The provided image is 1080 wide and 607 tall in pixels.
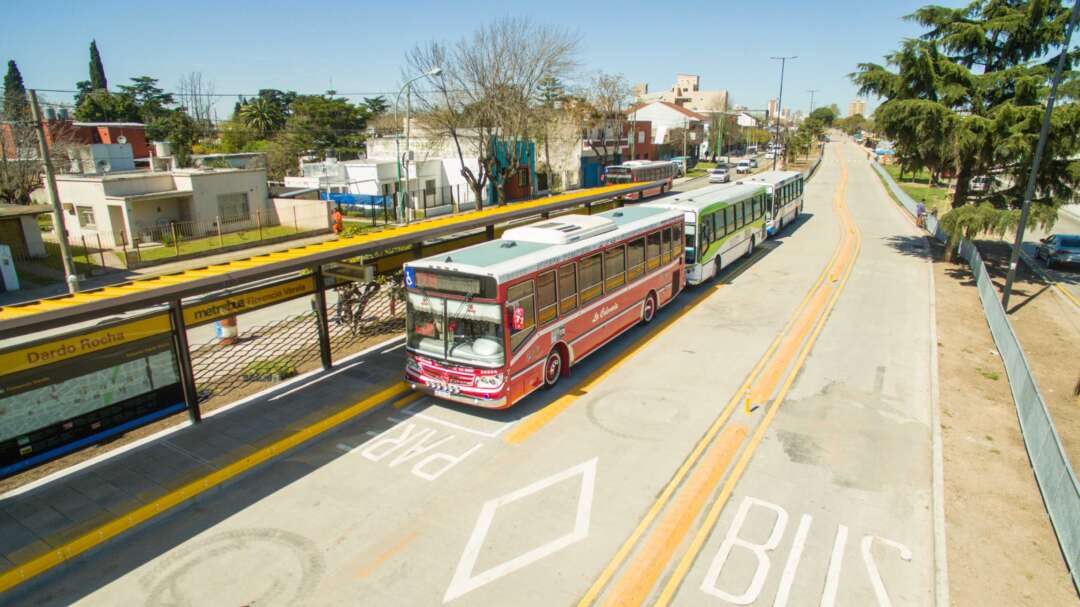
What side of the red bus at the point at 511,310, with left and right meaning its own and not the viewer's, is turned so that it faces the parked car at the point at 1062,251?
back

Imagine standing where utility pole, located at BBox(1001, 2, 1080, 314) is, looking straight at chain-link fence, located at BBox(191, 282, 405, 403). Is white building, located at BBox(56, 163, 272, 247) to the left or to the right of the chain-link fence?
right

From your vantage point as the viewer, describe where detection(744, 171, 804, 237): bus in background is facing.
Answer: facing the viewer and to the left of the viewer

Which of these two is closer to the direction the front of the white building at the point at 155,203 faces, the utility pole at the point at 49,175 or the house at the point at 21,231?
the utility pole

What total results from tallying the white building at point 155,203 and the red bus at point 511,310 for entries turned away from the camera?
0

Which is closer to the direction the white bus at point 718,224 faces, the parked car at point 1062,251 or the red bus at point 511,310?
the red bus

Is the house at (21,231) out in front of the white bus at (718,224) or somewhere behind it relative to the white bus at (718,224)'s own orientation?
in front

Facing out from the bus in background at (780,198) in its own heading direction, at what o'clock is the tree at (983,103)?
The tree is roughly at 9 o'clock from the bus in background.

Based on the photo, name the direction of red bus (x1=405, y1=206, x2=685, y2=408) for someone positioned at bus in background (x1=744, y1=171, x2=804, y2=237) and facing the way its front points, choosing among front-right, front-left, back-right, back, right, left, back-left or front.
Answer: front-left

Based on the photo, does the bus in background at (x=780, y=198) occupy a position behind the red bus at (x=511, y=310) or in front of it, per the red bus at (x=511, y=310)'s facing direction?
behind

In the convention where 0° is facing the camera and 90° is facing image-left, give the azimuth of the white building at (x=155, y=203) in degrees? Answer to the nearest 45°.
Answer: approximately 315°

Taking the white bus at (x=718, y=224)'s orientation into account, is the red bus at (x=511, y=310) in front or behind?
in front

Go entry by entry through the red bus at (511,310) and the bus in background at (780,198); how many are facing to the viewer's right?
0
